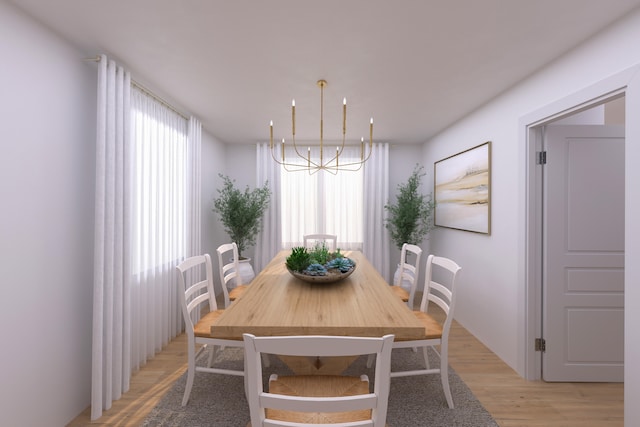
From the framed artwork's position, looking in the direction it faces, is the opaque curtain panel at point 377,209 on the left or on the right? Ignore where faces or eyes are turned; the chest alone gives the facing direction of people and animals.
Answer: on its right

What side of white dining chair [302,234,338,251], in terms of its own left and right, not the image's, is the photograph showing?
front

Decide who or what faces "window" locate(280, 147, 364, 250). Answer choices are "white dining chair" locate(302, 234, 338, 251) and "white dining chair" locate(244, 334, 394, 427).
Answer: "white dining chair" locate(244, 334, 394, 427)

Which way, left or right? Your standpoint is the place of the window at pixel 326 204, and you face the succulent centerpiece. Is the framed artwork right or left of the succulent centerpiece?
left

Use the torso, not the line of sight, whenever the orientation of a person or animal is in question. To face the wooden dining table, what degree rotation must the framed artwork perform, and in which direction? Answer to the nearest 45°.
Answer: approximately 45° to its left

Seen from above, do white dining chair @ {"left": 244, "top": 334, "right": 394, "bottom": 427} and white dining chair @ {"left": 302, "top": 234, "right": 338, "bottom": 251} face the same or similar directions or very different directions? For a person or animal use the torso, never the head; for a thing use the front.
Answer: very different directions

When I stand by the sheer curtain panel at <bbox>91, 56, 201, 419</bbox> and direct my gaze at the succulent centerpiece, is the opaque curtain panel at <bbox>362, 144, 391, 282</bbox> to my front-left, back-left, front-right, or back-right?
front-left

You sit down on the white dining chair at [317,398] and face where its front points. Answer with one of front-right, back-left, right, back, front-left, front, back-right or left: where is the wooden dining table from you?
front

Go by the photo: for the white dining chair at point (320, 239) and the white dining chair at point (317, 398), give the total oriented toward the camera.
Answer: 1

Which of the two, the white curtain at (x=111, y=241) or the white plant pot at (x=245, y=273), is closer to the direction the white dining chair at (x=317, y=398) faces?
the white plant pot

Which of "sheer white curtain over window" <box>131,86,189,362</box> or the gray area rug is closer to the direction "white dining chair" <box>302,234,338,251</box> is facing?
the gray area rug

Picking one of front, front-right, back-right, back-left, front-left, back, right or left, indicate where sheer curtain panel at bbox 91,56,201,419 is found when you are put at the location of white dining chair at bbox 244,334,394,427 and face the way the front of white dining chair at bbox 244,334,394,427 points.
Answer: front-left

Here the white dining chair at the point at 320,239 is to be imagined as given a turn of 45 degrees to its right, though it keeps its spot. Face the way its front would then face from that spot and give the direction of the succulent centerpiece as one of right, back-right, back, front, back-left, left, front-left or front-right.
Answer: front-left

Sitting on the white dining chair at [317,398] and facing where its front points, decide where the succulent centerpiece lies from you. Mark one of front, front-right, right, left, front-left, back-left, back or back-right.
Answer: front

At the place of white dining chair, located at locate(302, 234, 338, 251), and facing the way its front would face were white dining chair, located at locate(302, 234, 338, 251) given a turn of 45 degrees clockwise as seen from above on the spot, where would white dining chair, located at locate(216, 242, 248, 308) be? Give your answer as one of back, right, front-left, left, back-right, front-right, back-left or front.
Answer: front

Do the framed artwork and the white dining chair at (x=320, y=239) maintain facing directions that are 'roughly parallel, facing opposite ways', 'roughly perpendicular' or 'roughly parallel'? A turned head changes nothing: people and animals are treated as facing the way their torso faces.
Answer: roughly perpendicular

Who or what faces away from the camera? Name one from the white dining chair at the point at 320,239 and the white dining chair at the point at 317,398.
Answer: the white dining chair at the point at 317,398

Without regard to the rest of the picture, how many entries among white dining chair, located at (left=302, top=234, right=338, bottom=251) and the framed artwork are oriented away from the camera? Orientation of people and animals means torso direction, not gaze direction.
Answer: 0

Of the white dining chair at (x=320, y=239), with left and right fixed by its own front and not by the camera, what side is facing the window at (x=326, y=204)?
back

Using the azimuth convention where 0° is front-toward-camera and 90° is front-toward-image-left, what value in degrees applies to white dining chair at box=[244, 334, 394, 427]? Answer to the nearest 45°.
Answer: approximately 180°

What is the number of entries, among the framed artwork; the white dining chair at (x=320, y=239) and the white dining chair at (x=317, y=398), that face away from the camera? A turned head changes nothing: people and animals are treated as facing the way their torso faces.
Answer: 1
